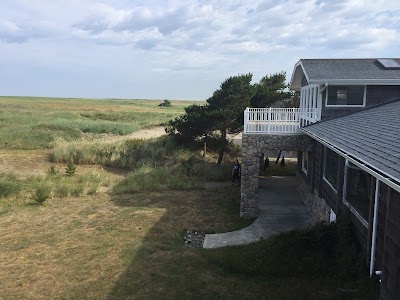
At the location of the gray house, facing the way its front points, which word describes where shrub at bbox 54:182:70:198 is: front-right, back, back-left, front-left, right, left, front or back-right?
front

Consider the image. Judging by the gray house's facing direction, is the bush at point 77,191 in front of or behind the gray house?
in front

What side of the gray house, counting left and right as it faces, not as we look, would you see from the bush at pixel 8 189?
front

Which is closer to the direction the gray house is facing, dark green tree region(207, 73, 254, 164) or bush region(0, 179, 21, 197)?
the bush

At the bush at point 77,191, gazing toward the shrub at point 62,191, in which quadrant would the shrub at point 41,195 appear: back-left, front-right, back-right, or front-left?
front-left

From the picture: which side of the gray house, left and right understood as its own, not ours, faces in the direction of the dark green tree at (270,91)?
right

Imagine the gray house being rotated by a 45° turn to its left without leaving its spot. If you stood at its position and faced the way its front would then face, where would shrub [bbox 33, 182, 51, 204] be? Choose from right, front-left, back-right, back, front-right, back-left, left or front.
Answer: front-right

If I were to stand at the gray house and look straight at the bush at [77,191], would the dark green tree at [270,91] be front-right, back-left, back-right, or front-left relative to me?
front-right

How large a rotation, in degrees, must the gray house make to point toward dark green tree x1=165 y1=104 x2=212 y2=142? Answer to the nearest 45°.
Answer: approximately 45° to its right

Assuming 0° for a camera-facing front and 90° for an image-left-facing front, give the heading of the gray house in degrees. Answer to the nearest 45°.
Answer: approximately 90°

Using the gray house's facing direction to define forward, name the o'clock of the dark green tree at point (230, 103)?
The dark green tree is roughly at 2 o'clock from the gray house.
